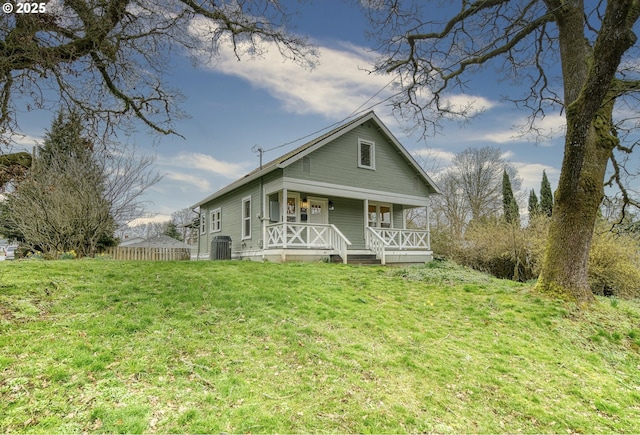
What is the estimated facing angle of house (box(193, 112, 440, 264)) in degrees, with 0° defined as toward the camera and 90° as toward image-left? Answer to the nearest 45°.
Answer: approximately 315°

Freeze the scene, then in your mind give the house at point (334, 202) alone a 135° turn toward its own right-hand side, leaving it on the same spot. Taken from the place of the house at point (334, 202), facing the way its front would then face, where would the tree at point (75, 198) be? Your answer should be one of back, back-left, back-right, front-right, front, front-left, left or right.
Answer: front

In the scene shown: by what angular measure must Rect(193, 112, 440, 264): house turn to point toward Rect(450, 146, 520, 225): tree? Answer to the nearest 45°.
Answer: approximately 90° to its left

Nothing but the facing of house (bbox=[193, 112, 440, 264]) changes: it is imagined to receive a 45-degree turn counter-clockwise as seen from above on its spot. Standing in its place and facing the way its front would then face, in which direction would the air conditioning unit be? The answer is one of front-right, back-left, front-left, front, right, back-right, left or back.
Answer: back

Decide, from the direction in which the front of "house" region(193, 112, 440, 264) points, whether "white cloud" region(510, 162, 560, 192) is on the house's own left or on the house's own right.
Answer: on the house's own left

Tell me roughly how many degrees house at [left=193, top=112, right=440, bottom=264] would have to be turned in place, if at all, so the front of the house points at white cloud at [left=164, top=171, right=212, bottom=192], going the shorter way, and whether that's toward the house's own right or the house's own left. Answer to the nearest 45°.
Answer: approximately 180°

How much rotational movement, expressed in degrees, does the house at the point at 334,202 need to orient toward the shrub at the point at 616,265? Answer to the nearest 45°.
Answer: approximately 45° to its left

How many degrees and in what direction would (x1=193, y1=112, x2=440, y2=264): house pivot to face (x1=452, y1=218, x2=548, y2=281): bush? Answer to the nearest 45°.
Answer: approximately 45° to its left

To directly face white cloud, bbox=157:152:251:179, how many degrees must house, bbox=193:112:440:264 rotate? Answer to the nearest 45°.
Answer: approximately 180°
